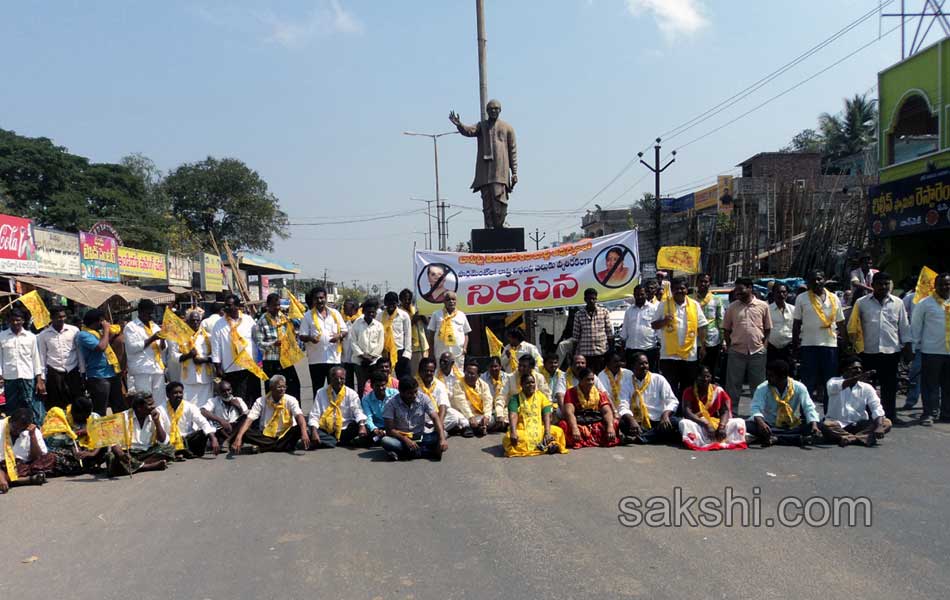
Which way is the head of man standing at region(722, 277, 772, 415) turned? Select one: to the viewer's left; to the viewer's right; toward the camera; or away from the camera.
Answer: toward the camera

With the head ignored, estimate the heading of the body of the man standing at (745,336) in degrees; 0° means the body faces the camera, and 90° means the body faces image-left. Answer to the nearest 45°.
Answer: approximately 0°

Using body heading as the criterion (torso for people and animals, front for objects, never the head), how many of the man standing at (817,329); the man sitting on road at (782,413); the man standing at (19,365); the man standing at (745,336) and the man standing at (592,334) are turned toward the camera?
5

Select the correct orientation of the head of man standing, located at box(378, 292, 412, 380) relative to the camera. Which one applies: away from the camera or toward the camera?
toward the camera

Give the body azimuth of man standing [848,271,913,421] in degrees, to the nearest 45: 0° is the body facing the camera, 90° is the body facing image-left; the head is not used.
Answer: approximately 0°

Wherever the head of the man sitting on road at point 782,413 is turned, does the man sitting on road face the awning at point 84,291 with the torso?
no

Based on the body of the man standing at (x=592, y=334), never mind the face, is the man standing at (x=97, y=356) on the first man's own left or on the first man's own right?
on the first man's own right

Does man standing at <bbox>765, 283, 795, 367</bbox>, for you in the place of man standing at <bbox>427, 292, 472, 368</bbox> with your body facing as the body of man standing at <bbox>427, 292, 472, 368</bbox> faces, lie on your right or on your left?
on your left

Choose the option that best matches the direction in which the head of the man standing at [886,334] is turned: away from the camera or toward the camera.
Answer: toward the camera

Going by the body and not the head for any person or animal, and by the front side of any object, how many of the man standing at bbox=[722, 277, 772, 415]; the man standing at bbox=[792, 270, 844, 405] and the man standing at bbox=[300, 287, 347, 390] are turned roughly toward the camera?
3

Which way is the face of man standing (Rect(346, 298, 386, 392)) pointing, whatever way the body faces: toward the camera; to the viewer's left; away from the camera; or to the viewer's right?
toward the camera

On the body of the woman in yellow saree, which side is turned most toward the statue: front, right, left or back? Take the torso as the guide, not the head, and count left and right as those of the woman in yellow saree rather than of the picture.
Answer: back

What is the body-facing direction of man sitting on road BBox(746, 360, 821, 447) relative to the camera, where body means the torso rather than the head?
toward the camera

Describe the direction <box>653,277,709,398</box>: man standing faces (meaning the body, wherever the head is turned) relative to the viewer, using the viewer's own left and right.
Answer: facing the viewer

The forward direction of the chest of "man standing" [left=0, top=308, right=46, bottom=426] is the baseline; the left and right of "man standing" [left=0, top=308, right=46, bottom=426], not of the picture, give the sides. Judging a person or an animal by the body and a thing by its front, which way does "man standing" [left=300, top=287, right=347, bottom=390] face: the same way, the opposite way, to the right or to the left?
the same way

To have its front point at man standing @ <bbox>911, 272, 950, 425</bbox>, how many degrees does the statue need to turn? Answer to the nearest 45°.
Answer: approximately 45° to its left

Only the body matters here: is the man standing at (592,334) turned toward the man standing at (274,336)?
no

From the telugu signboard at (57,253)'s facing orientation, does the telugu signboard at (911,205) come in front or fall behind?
in front

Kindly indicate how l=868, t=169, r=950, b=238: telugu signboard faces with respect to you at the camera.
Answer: facing the viewer and to the left of the viewer

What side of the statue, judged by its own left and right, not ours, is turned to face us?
front

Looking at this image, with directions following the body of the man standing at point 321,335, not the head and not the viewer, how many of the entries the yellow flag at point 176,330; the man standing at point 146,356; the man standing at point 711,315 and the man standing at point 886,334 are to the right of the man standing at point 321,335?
2
